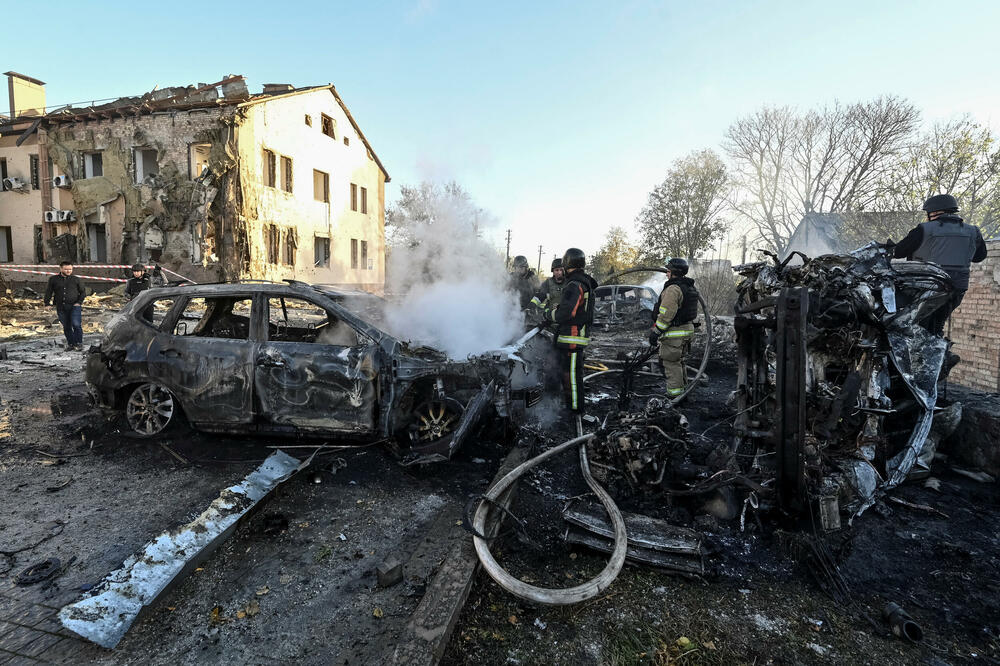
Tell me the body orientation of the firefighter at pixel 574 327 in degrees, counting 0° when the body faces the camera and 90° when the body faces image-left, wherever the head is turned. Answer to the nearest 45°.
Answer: approximately 90°

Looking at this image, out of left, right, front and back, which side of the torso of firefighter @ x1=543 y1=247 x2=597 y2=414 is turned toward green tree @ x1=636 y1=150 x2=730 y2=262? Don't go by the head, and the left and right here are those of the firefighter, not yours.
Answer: right

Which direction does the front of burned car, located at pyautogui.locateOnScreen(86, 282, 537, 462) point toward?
to the viewer's right

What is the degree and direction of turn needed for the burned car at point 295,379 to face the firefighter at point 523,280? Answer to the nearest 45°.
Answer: approximately 45° to its left

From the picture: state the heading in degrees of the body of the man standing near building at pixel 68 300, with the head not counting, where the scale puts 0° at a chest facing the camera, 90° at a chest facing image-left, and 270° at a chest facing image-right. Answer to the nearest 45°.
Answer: approximately 0°

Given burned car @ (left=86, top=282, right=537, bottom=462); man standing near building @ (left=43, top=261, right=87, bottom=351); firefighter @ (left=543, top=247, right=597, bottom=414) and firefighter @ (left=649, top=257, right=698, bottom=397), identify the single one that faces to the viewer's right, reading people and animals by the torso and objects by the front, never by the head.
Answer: the burned car
